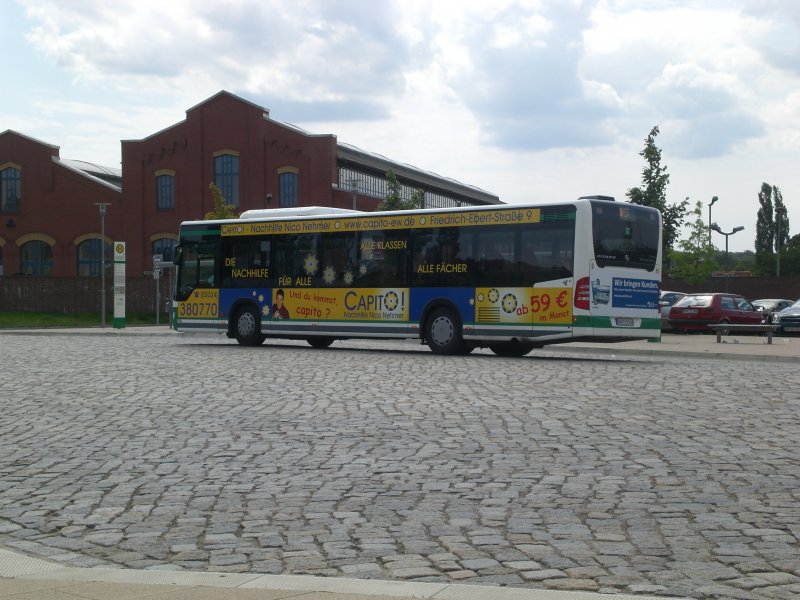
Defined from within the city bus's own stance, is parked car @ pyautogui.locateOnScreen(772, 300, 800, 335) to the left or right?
on its right

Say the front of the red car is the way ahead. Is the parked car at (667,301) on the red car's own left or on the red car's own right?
on the red car's own left

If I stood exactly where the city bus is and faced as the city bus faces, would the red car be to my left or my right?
on my right
